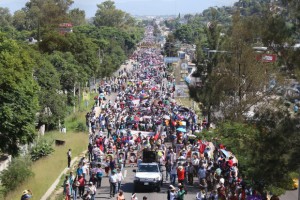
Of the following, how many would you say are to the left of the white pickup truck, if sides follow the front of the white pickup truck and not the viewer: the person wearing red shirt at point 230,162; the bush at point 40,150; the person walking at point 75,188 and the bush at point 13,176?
1

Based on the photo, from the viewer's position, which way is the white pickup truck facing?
facing the viewer

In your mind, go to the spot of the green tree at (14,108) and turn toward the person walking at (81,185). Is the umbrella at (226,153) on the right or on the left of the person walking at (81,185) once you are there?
left

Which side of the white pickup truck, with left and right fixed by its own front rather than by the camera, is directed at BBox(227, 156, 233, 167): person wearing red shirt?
left

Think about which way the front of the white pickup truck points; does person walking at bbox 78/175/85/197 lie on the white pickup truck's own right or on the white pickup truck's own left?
on the white pickup truck's own right

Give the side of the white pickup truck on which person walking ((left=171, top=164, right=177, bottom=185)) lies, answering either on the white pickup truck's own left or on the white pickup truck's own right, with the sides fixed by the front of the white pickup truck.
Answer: on the white pickup truck's own left

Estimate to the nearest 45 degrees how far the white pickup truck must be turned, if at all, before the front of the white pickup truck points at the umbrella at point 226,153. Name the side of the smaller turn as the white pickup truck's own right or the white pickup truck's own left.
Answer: approximately 135° to the white pickup truck's own left

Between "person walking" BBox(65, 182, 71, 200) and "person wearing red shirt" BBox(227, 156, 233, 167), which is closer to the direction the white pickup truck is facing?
the person walking

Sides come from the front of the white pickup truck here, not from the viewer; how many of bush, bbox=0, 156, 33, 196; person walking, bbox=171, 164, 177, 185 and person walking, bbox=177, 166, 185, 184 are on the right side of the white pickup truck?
1

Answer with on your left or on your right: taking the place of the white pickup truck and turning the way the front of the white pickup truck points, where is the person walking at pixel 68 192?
on your right

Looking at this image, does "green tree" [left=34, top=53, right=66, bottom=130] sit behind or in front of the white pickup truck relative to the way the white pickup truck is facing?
behind

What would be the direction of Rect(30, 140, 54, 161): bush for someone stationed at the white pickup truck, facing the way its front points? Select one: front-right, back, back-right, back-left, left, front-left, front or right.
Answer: back-right

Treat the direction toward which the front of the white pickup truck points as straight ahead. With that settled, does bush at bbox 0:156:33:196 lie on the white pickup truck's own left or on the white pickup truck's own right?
on the white pickup truck's own right

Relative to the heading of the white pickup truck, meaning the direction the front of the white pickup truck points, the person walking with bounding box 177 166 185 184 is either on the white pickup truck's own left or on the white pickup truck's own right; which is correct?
on the white pickup truck's own left

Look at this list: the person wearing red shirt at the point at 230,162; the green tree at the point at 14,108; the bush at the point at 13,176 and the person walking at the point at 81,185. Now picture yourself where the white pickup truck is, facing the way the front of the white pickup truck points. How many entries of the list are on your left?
1
